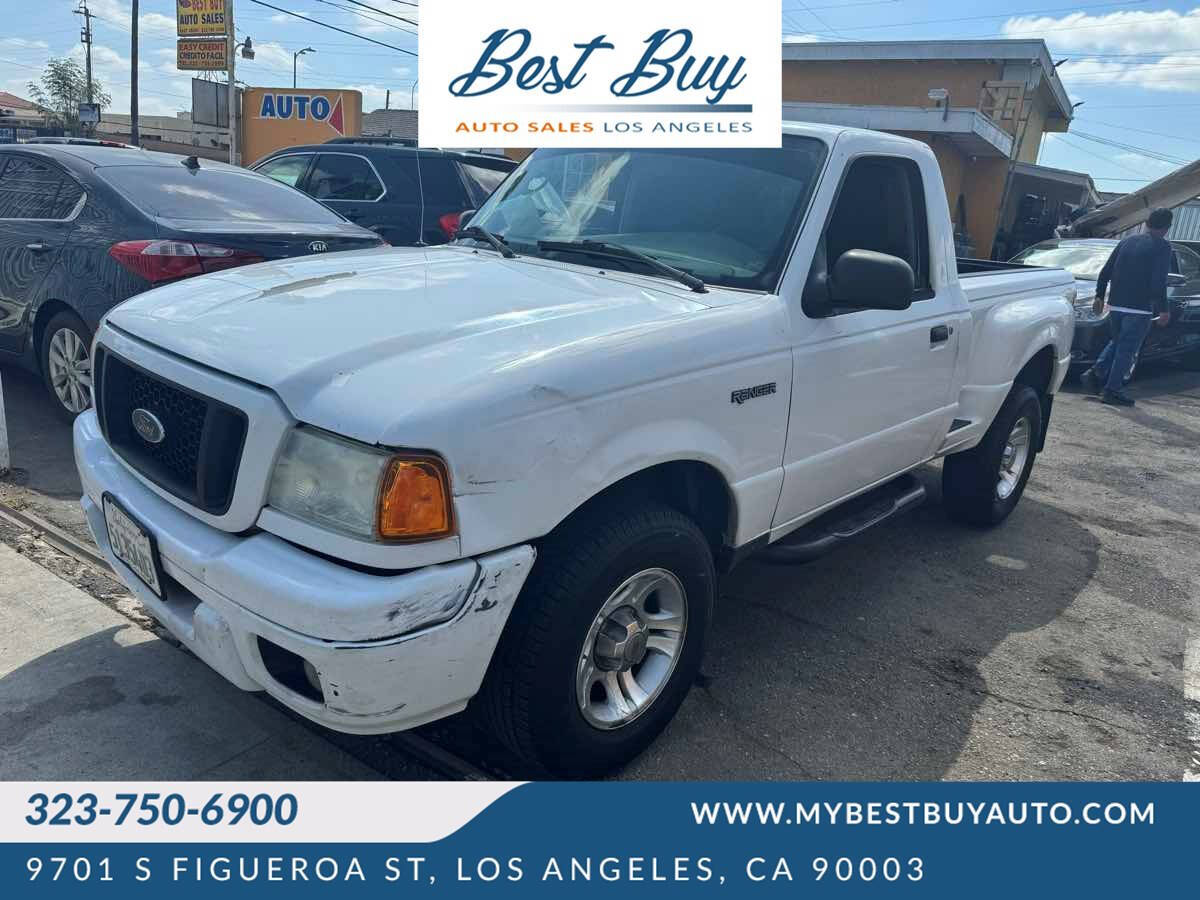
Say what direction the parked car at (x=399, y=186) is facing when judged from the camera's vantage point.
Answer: facing away from the viewer and to the left of the viewer

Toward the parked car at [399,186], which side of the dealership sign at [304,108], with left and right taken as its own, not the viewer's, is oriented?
front

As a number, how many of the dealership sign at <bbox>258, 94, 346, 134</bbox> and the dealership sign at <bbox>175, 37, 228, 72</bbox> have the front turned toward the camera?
2

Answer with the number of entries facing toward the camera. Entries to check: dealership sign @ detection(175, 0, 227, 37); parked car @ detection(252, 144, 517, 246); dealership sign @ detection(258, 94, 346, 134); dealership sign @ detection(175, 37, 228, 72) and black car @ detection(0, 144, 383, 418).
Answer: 3

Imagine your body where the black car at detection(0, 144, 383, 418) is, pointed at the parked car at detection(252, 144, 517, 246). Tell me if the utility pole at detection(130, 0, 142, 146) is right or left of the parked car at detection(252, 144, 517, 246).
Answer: left

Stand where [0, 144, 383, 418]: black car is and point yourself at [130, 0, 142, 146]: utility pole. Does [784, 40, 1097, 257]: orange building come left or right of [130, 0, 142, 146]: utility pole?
right

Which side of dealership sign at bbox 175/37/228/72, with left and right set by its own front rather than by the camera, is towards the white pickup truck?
front

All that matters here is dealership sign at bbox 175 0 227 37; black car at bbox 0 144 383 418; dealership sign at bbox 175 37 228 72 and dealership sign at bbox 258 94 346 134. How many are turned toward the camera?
3

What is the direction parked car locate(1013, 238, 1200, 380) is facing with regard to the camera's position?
facing the viewer and to the left of the viewer

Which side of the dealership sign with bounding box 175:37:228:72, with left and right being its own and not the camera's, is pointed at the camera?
front

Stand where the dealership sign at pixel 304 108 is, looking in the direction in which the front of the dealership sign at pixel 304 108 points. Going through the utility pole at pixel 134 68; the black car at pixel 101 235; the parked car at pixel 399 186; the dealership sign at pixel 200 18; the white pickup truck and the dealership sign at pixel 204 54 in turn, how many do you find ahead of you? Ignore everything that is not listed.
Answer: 3

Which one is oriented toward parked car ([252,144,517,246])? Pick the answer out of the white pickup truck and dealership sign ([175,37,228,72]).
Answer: the dealership sign

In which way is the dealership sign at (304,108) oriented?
toward the camera

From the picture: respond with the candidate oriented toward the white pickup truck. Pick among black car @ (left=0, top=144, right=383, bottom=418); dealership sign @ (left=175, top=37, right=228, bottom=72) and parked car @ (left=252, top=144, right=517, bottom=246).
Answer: the dealership sign

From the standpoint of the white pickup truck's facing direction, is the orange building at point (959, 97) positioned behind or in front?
behind

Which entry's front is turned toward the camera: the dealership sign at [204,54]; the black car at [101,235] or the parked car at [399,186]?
the dealership sign
